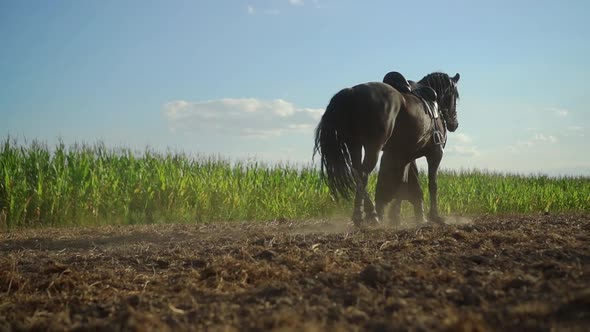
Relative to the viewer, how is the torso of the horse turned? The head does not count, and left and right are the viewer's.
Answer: facing away from the viewer and to the right of the viewer
